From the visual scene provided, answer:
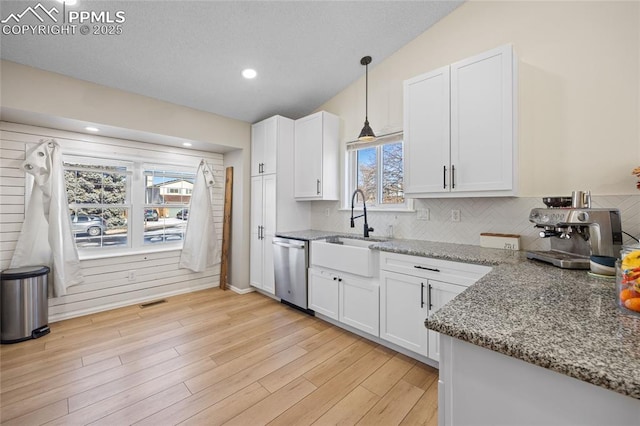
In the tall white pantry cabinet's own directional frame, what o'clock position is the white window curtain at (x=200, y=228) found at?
The white window curtain is roughly at 2 o'clock from the tall white pantry cabinet.

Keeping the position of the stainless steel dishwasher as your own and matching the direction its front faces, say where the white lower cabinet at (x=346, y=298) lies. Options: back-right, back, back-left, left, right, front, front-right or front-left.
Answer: left

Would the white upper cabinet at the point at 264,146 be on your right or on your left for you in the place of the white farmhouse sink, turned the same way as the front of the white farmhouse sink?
on your right

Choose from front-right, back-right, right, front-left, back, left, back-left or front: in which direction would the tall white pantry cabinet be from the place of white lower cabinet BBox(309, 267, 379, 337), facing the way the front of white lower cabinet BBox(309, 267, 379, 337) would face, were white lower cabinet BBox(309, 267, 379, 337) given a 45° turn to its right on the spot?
front-right

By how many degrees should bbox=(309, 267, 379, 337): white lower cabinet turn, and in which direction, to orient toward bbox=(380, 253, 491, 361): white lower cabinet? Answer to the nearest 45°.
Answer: approximately 90° to its left

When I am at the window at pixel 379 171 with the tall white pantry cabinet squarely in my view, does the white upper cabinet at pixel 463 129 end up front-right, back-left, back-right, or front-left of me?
back-left

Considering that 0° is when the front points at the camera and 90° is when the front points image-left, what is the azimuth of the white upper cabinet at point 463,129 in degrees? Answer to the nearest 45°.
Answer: approximately 45°
